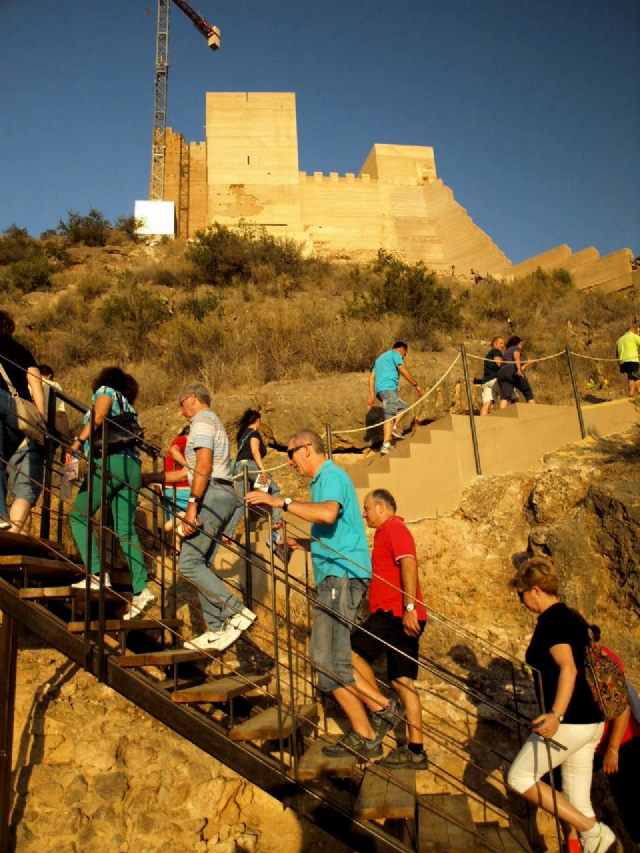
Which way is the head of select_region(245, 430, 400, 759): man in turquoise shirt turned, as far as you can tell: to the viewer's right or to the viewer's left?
to the viewer's left

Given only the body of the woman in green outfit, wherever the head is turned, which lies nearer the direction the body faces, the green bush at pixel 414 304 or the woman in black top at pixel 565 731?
the green bush

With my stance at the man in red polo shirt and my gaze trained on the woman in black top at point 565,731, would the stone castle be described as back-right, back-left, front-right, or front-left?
back-left

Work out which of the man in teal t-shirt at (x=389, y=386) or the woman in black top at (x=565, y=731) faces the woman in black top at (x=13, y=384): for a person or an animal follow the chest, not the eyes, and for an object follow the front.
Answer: the woman in black top at (x=565, y=731)

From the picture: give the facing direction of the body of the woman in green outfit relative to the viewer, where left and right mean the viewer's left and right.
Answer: facing away from the viewer and to the left of the viewer

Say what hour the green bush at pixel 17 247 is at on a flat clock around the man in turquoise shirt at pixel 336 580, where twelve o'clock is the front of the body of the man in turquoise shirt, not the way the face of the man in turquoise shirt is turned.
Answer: The green bush is roughly at 2 o'clock from the man in turquoise shirt.

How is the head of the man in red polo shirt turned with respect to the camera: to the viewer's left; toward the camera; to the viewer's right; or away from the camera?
to the viewer's left

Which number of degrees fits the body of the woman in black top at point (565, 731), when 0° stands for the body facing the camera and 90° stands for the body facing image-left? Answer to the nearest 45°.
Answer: approximately 90°

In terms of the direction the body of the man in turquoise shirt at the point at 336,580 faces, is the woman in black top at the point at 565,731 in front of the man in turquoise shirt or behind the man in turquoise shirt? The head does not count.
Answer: behind

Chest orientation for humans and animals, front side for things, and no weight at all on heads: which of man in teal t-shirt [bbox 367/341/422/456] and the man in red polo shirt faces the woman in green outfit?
the man in red polo shirt

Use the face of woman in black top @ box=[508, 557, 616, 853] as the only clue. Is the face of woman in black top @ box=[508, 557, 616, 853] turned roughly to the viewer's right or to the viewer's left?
to the viewer's left
